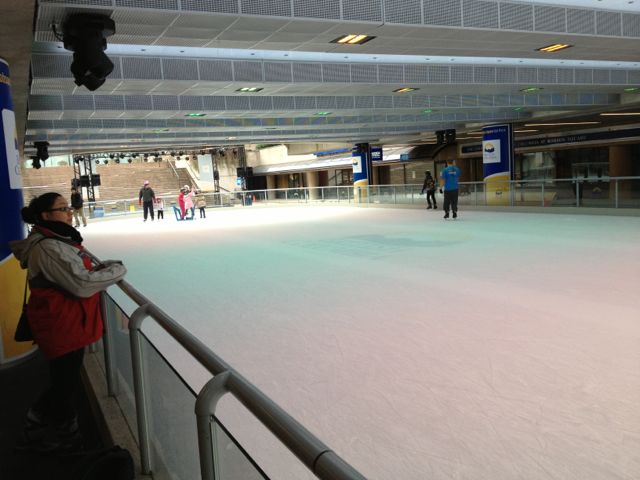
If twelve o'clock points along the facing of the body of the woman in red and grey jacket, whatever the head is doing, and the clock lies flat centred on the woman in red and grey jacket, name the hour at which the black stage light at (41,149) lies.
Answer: The black stage light is roughly at 9 o'clock from the woman in red and grey jacket.

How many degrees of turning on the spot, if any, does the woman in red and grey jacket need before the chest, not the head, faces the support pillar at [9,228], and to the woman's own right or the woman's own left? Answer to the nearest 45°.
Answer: approximately 90° to the woman's own left

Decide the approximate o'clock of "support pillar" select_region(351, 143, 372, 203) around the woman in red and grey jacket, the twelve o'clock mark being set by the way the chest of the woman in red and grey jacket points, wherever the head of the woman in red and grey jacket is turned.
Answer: The support pillar is roughly at 10 o'clock from the woman in red and grey jacket.

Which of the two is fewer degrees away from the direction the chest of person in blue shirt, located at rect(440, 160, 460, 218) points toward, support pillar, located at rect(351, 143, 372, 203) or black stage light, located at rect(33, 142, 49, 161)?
the support pillar

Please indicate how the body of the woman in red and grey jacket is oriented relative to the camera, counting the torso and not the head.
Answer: to the viewer's right

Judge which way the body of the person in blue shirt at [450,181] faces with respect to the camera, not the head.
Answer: away from the camera

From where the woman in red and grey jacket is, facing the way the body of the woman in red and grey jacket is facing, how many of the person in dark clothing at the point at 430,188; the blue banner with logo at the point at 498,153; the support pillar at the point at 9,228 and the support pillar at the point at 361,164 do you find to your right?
0

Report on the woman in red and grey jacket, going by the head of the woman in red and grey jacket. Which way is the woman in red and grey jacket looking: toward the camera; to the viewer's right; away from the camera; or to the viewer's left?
to the viewer's right

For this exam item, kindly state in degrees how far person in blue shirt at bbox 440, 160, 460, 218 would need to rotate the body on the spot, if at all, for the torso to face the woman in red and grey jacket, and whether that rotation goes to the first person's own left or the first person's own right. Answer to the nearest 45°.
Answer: approximately 180°

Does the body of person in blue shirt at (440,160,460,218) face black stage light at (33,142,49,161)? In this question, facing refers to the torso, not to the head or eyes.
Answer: no

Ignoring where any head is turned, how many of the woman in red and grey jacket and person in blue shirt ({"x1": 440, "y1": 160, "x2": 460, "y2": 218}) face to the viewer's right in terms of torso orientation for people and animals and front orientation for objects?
1
